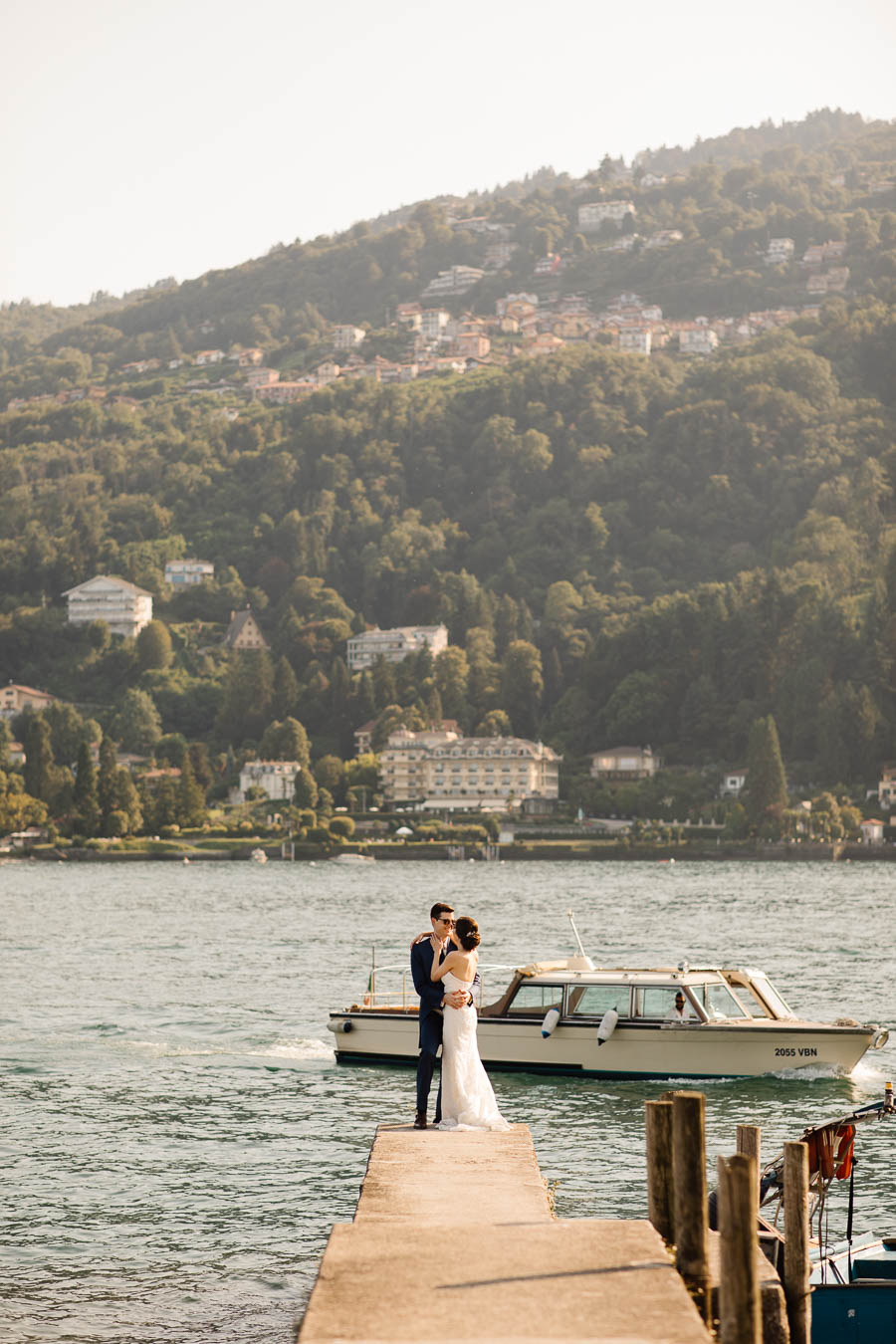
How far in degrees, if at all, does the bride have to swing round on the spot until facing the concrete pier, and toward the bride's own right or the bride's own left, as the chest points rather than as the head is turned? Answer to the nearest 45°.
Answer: approximately 135° to the bride's own left

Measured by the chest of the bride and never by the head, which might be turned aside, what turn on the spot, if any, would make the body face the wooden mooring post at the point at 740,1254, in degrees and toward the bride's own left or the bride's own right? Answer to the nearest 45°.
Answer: approximately 135° to the bride's own left

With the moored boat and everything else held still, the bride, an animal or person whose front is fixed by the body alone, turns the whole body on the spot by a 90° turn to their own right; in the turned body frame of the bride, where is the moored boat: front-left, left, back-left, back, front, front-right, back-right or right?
right

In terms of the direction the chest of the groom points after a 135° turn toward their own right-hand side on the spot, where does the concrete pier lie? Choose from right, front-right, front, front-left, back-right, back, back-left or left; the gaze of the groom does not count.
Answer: left

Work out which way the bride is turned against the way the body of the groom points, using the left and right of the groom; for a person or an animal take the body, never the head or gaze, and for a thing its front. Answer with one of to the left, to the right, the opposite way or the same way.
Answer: the opposite way

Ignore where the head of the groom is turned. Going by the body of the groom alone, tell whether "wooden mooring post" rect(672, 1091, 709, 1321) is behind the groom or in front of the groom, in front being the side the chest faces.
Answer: in front

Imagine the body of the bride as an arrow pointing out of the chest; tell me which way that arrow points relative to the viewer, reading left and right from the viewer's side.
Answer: facing away from the viewer and to the left of the viewer

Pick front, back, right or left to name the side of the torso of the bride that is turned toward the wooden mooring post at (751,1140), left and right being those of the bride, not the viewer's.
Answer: back

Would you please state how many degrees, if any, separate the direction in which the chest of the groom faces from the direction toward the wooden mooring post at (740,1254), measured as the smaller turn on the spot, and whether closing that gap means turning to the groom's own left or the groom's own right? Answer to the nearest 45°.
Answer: approximately 45° to the groom's own right

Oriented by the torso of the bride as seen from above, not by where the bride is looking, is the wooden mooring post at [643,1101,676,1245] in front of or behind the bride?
behind

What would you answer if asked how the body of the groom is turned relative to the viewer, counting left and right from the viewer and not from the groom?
facing the viewer and to the right of the viewer

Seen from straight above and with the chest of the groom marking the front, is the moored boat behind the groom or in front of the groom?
in front
